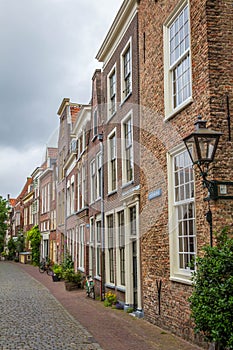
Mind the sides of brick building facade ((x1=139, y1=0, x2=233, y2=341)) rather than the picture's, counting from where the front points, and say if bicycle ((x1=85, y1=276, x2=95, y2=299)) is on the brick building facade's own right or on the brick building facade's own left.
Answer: on the brick building facade's own right

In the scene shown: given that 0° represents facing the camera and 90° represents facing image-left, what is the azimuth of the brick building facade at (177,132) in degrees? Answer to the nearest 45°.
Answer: approximately 45°

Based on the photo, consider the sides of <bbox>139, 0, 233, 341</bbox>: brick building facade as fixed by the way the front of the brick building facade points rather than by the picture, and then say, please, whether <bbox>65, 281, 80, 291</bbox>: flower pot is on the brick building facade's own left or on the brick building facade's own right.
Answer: on the brick building facade's own right

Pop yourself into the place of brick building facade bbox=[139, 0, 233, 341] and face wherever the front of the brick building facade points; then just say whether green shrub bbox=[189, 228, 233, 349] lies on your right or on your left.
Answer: on your left

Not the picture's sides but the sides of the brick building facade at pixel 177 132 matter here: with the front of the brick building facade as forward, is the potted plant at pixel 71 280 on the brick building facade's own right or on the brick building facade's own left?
on the brick building facade's own right

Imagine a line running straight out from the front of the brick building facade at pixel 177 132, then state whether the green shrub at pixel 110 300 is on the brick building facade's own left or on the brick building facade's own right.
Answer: on the brick building facade's own right
